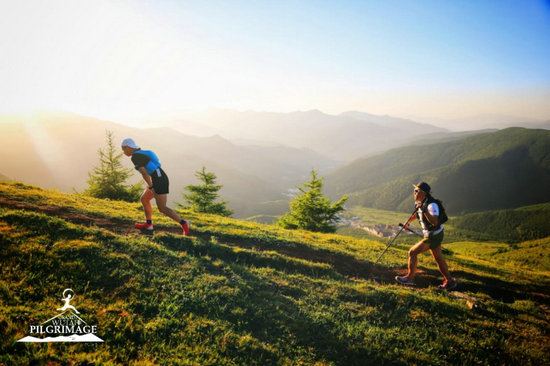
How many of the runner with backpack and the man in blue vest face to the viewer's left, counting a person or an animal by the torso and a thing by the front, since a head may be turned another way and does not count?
2

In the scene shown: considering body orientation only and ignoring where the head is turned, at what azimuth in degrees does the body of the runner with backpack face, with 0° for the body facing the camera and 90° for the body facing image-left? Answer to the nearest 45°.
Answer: approximately 90°

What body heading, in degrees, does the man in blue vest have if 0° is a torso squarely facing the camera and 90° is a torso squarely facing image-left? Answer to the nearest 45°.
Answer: approximately 90°
